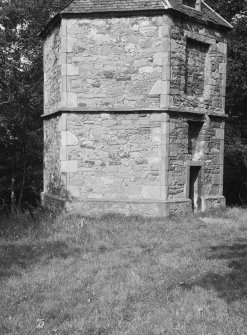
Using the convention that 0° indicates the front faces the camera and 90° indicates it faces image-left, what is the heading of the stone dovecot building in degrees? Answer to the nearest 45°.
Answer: approximately 315°

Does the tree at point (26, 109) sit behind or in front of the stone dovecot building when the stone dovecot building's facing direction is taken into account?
behind
